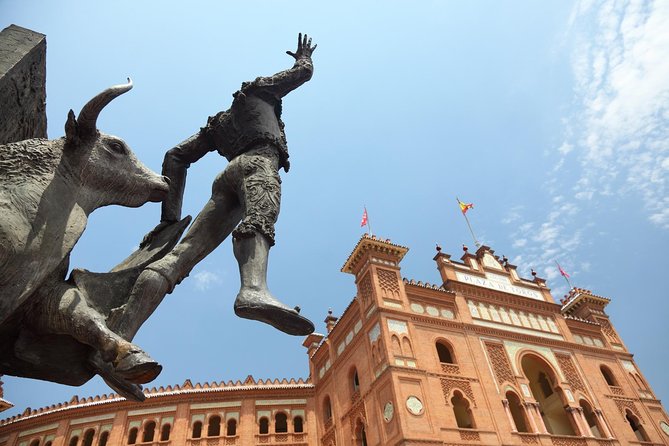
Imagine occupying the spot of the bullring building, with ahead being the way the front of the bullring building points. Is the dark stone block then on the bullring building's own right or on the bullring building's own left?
on the bullring building's own right

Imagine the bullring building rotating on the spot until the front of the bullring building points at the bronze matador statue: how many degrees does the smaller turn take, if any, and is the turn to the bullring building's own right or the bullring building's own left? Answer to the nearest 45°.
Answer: approximately 45° to the bullring building's own right

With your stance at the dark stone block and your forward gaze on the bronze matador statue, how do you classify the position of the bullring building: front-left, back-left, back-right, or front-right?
front-left
